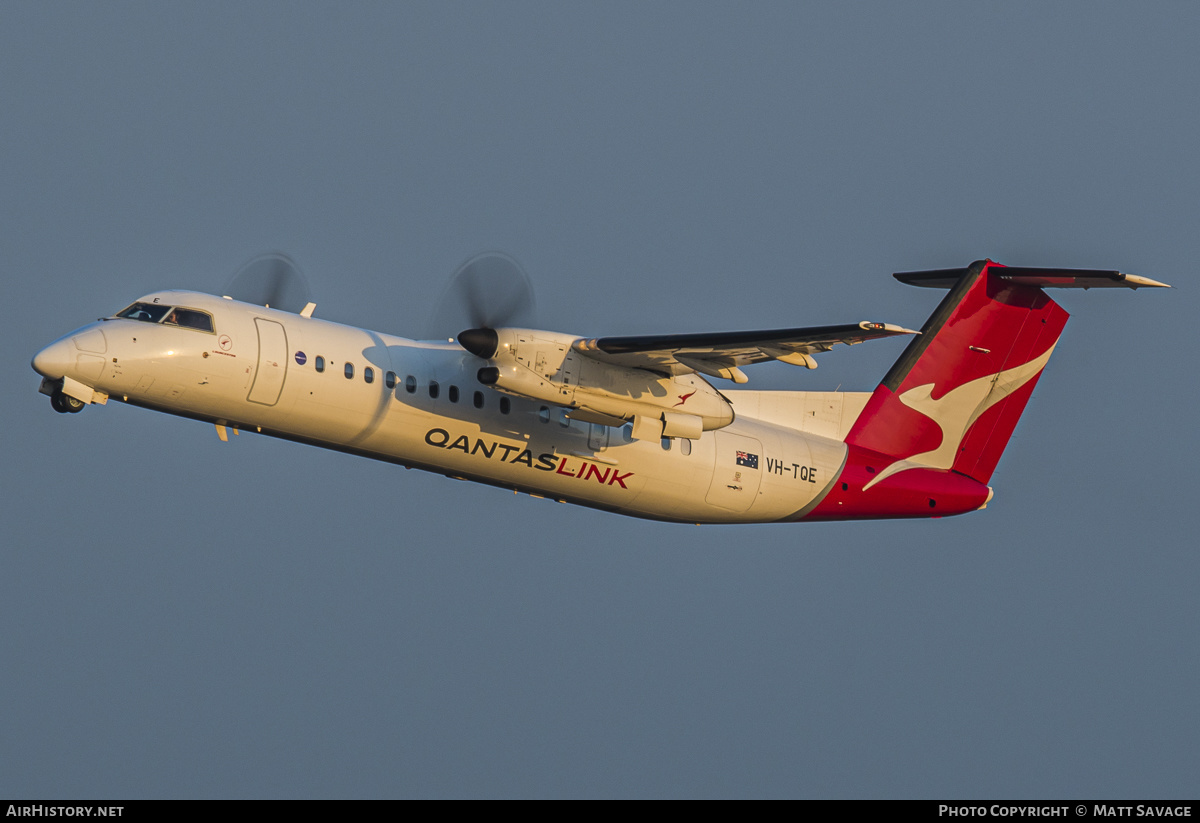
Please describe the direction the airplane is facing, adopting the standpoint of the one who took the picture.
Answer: facing the viewer and to the left of the viewer
